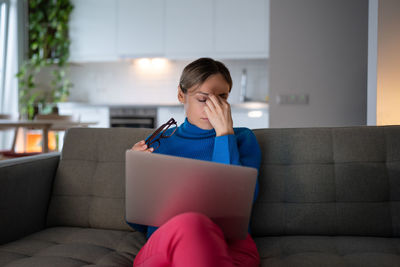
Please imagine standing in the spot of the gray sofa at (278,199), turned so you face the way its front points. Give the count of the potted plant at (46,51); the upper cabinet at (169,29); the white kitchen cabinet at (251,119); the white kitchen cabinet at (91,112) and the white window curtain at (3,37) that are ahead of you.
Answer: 0

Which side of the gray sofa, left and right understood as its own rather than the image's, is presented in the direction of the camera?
front

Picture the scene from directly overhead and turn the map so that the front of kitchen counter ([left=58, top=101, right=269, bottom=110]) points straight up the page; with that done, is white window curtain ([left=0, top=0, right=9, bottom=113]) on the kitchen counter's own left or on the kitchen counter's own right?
on the kitchen counter's own right

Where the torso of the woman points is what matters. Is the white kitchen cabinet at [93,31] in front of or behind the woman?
behind

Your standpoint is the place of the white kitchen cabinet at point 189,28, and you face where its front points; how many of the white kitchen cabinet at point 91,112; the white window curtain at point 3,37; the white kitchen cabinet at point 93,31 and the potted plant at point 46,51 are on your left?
0

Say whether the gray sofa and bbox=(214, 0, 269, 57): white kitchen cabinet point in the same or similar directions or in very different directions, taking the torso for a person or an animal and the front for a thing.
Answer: same or similar directions

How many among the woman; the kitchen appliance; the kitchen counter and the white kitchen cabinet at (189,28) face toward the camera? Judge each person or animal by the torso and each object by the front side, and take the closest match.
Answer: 4

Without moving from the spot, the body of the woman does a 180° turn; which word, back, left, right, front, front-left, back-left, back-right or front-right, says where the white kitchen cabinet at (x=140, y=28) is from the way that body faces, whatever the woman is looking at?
front

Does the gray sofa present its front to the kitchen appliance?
no

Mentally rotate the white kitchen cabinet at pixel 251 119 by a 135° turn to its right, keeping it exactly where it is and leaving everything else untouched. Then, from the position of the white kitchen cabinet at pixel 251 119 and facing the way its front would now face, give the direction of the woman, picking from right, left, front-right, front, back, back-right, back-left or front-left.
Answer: back-left

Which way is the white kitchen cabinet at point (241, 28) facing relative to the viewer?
toward the camera

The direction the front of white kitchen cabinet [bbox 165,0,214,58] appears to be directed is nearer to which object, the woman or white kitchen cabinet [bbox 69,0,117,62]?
the woman

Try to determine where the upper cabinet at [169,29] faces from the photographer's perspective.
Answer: facing the viewer

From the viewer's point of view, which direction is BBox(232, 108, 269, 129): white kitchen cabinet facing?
toward the camera
